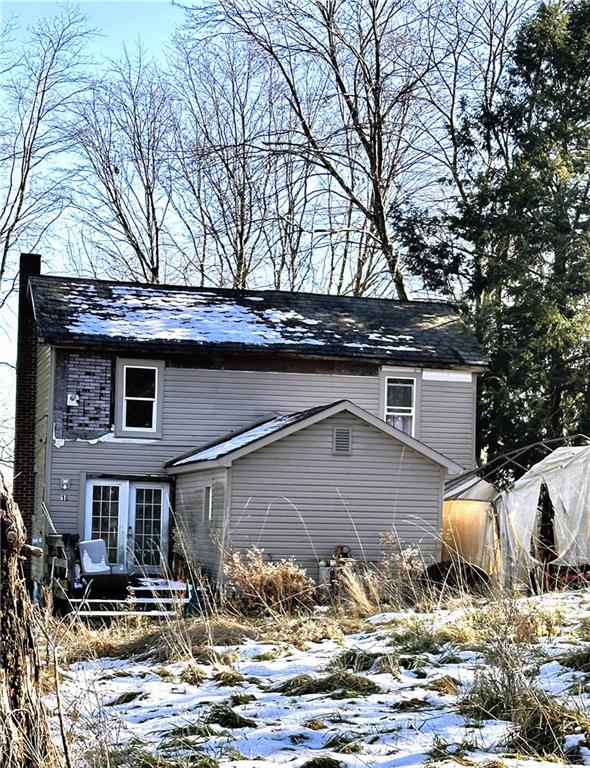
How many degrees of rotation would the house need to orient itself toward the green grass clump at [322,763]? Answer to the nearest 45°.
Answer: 0° — it already faces it

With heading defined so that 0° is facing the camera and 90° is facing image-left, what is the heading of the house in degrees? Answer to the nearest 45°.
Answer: approximately 0°

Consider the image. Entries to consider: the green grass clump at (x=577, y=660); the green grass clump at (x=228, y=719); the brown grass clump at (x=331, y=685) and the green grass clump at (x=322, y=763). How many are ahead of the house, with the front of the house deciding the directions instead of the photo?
4

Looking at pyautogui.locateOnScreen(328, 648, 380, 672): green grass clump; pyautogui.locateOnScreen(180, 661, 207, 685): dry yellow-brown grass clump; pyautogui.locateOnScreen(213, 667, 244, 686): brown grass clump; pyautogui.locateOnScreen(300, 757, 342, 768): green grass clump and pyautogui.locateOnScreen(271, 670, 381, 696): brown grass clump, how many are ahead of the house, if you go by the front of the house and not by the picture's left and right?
5

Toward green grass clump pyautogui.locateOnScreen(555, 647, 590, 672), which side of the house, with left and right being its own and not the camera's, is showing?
front

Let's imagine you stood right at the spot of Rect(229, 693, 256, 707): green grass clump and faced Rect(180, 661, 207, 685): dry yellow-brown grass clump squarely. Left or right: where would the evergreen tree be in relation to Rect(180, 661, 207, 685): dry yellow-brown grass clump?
right

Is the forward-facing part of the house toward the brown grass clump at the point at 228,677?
yes

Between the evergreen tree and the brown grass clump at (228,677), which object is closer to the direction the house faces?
the brown grass clump

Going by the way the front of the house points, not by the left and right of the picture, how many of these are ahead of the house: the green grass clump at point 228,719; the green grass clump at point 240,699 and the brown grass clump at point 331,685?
3

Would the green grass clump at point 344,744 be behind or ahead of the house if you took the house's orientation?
ahead

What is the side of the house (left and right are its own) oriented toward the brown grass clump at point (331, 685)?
front
